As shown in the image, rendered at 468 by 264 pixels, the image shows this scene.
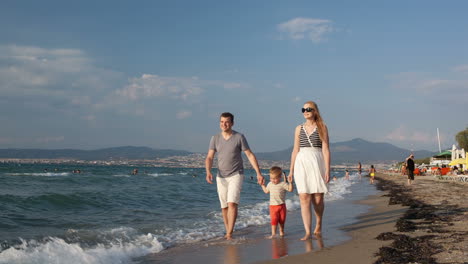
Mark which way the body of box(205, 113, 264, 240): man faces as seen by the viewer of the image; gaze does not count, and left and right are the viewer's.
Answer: facing the viewer

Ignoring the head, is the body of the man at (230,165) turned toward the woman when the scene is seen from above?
no

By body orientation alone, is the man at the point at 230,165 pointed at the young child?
no
